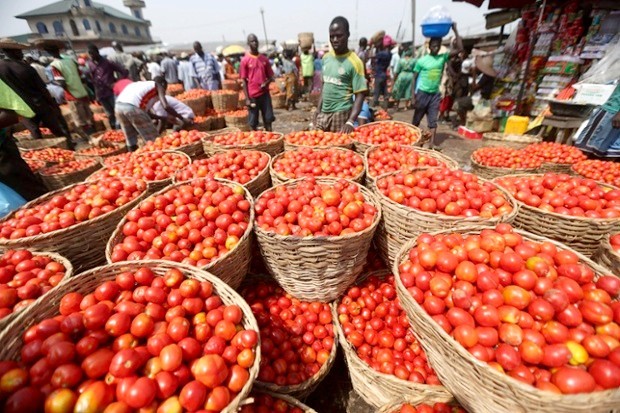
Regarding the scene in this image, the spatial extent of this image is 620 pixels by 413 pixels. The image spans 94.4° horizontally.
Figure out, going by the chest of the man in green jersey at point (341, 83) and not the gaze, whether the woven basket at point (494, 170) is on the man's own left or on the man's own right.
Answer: on the man's own left

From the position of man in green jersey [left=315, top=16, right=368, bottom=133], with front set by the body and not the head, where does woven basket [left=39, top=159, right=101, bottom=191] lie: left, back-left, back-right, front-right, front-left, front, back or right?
front-right

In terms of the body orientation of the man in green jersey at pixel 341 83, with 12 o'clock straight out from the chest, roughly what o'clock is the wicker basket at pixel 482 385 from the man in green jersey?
The wicker basket is roughly at 10 o'clock from the man in green jersey.

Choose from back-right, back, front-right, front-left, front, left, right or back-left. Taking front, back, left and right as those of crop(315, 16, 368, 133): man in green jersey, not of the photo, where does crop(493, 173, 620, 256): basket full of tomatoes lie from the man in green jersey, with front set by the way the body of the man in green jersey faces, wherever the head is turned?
left

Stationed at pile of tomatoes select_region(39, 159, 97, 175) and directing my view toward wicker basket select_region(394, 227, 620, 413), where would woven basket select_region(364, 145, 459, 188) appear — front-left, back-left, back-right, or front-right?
front-left

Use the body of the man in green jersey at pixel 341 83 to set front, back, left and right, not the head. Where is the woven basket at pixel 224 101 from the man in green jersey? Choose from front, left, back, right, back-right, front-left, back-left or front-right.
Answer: right

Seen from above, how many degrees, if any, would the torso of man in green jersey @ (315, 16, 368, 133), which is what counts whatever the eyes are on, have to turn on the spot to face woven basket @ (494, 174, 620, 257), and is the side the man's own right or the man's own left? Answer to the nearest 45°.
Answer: approximately 90° to the man's own left

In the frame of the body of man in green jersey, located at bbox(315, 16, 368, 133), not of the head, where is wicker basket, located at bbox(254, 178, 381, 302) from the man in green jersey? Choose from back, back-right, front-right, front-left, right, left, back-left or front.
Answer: front-left

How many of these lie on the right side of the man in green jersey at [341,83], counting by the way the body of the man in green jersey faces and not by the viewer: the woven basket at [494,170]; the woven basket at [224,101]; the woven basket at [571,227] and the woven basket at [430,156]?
1

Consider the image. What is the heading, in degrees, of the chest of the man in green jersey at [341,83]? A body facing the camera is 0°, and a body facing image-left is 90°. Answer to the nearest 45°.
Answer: approximately 45°

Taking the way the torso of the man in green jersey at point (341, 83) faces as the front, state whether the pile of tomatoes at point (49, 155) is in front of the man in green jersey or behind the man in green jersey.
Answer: in front

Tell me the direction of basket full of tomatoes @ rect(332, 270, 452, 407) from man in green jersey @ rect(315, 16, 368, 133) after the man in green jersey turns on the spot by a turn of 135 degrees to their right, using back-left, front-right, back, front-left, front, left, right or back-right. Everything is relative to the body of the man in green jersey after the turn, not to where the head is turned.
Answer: back
